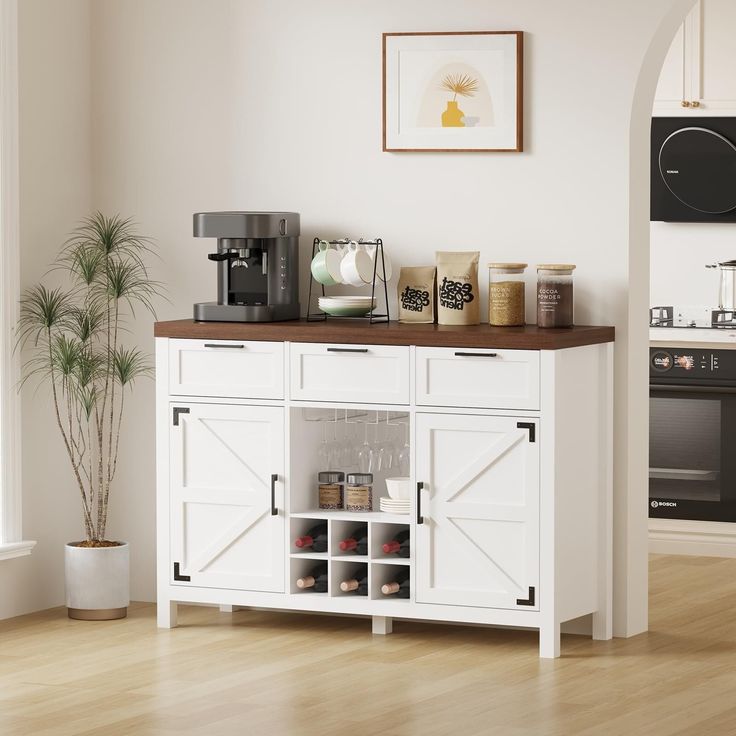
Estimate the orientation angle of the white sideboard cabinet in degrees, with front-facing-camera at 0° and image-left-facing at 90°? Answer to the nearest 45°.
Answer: approximately 45°

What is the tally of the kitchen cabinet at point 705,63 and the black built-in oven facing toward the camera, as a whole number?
2

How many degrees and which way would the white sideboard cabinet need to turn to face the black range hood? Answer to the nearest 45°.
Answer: approximately 180°

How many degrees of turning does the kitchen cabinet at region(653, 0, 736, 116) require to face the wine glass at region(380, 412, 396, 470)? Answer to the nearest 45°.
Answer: approximately 45° to its right

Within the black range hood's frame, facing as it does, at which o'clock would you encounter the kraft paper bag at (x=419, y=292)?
The kraft paper bag is roughly at 1 o'clock from the black range hood.

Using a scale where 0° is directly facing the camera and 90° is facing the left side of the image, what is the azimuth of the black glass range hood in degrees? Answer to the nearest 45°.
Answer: approximately 0°

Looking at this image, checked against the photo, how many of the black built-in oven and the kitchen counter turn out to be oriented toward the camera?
2

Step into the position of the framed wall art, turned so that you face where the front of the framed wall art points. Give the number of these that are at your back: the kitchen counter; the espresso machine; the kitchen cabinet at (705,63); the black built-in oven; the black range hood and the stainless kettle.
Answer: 5

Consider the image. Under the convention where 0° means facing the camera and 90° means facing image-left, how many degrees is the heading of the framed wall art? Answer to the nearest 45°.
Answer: approximately 45°

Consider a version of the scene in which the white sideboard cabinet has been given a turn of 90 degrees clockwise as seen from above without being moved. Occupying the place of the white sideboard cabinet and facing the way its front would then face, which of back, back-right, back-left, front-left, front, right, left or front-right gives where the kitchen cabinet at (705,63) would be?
right

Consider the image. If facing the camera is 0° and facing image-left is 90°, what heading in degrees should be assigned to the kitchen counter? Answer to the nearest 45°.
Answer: approximately 0°
